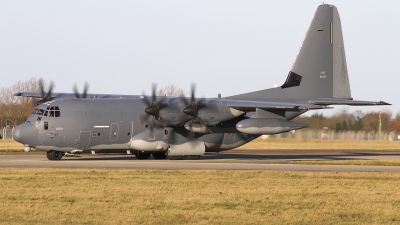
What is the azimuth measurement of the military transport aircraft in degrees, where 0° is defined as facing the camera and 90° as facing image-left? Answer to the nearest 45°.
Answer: approximately 45°
